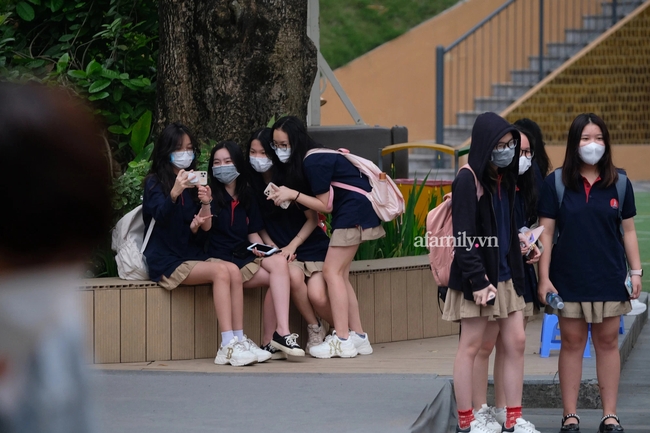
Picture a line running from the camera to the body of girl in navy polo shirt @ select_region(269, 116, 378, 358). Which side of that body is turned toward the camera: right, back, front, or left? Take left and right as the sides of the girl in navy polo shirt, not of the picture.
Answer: left

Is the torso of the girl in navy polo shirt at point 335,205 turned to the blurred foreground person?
no

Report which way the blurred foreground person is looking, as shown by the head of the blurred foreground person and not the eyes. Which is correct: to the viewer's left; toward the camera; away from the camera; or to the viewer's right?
away from the camera

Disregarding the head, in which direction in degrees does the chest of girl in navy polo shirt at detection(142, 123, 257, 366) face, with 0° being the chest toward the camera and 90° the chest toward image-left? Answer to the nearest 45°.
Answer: approximately 315°

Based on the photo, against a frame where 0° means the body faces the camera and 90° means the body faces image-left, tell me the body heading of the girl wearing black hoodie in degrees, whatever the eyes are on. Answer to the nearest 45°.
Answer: approximately 315°

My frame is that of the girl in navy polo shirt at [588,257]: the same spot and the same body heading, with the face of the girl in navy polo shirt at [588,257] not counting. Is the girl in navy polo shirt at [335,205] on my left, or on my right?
on my right

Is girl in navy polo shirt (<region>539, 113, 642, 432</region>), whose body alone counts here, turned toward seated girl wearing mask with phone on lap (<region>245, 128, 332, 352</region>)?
no

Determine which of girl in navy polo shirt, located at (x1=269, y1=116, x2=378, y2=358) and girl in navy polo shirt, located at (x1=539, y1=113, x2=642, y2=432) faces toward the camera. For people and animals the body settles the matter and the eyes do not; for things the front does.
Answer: girl in navy polo shirt, located at (x1=539, y1=113, x2=642, y2=432)

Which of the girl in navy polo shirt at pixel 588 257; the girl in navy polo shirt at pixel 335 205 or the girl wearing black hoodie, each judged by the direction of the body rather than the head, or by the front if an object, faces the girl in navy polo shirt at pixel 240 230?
the girl in navy polo shirt at pixel 335 205

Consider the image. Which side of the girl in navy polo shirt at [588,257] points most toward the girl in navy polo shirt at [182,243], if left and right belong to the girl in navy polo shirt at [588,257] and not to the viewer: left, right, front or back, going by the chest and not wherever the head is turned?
right

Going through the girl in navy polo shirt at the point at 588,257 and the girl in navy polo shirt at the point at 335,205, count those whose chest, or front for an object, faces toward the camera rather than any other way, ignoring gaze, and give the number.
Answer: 1

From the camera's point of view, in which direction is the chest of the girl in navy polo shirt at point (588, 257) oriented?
toward the camera

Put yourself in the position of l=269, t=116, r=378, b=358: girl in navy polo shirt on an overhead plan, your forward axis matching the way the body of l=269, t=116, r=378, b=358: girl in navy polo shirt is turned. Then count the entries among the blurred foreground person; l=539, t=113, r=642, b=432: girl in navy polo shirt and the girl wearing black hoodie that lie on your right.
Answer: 0

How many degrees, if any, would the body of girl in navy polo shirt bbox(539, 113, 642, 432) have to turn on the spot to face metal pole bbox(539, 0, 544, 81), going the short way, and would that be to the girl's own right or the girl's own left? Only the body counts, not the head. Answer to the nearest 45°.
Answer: approximately 180°

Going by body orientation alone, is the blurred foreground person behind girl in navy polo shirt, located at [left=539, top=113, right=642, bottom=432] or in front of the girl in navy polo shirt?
in front

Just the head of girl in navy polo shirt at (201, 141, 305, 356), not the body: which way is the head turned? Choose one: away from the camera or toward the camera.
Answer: toward the camera

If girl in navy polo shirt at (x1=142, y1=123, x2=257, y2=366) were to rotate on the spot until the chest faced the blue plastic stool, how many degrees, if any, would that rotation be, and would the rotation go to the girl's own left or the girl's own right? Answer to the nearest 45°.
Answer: approximately 45° to the girl's own left

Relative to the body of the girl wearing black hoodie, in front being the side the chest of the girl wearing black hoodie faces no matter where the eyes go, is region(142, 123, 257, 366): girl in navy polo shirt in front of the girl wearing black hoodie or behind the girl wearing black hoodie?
behind

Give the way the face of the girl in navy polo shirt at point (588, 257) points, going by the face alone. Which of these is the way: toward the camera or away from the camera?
toward the camera

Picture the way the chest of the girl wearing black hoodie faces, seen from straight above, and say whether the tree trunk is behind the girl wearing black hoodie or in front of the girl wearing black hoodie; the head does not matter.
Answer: behind
